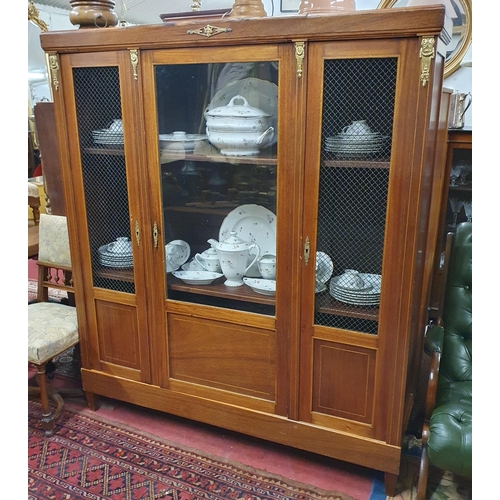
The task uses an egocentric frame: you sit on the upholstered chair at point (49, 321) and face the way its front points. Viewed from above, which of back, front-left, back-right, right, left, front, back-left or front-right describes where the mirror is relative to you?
back-left

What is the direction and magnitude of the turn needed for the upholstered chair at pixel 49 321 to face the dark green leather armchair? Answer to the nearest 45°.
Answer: approximately 90° to its left

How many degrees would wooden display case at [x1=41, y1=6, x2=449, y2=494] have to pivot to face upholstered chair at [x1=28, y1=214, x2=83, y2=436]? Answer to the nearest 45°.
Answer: approximately 45° to its right

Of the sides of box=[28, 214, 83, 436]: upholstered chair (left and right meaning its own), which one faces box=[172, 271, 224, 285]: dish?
left
